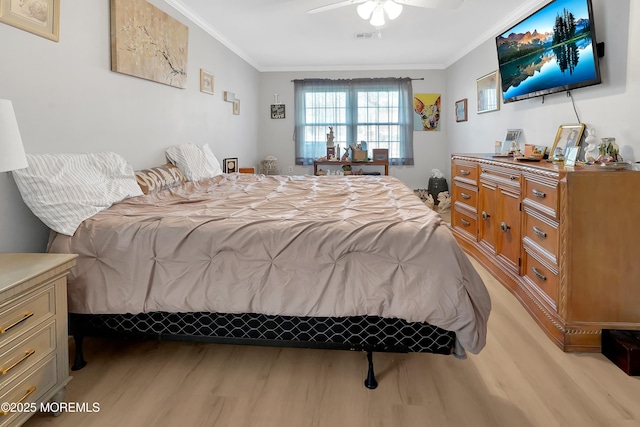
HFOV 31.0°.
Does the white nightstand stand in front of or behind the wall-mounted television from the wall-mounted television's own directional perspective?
in front

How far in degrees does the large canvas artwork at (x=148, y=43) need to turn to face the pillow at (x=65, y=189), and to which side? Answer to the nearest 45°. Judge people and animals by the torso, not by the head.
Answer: approximately 45° to its right

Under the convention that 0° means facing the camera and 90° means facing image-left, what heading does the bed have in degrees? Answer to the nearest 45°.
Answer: approximately 270°

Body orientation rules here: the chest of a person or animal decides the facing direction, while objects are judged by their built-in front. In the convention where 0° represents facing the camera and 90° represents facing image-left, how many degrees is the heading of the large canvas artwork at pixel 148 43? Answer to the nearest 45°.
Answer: approximately 315°

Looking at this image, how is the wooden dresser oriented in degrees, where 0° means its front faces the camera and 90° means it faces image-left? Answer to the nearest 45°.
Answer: approximately 45°

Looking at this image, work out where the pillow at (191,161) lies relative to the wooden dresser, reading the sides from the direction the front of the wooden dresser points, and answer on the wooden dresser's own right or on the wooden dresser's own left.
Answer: on the wooden dresser's own right

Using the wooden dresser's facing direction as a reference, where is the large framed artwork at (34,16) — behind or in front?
in front
